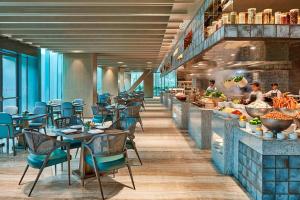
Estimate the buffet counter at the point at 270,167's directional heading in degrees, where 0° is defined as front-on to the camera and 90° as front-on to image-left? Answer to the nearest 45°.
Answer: approximately 45°

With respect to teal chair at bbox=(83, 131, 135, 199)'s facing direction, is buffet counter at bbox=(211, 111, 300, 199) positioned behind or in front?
behind

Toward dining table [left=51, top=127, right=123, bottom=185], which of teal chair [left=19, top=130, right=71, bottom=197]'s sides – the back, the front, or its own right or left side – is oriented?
front

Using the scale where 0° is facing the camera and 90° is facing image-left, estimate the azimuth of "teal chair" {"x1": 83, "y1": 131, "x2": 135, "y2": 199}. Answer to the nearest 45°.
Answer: approximately 135°

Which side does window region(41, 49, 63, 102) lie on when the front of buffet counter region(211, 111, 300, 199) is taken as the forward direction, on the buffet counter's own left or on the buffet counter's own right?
on the buffet counter's own right

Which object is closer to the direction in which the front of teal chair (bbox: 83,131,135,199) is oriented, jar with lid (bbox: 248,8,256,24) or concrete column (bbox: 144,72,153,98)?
the concrete column

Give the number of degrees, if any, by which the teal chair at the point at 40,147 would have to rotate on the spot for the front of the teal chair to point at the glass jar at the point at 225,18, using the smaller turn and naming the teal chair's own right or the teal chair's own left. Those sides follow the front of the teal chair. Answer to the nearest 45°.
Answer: approximately 45° to the teal chair's own right

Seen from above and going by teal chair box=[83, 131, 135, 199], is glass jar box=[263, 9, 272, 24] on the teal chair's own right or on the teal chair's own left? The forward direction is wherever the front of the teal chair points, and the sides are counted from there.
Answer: on the teal chair's own right

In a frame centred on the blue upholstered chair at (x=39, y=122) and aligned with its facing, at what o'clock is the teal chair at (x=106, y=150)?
The teal chair is roughly at 10 o'clock from the blue upholstered chair.

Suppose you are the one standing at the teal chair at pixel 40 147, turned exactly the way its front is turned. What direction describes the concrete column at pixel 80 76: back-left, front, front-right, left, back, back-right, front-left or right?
front-left

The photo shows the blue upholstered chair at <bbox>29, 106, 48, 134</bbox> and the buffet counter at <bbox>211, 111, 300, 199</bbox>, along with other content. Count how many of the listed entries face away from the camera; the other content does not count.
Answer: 0
